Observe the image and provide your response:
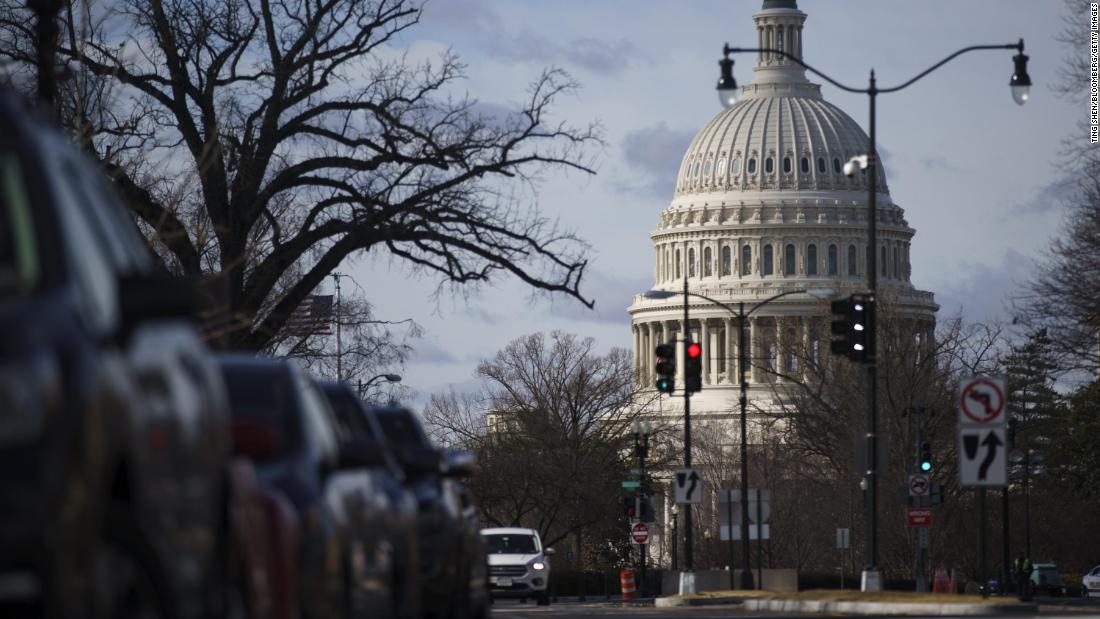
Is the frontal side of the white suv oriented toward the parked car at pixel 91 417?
yes

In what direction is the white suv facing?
toward the camera

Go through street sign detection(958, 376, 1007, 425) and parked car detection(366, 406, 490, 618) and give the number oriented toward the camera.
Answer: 2

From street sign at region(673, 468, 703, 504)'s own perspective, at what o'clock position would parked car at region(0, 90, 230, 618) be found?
The parked car is roughly at 12 o'clock from the street sign.

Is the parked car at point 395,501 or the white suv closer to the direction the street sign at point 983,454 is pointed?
the parked car

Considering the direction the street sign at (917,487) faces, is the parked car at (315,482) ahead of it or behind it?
ahead

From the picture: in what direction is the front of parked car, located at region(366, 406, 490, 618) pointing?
toward the camera

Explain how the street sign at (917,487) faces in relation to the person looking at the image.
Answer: facing the viewer

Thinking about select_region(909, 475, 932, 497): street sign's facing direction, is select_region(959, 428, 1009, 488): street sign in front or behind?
in front
